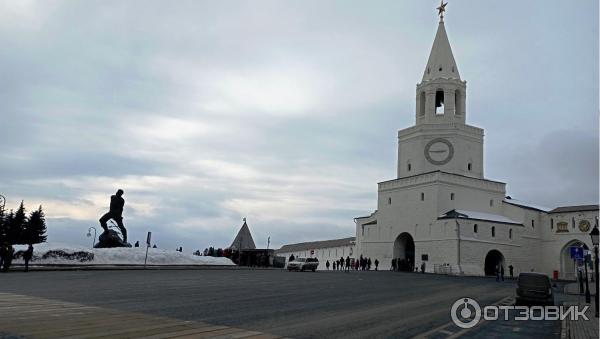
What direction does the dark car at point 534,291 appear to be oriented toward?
away from the camera

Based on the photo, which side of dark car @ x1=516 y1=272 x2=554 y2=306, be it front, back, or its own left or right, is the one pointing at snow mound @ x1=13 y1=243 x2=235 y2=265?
left

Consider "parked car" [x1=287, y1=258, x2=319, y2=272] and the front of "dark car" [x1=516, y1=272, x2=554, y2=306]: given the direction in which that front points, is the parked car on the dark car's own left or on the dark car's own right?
on the dark car's own left

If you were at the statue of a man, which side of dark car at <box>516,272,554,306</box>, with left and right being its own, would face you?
left
